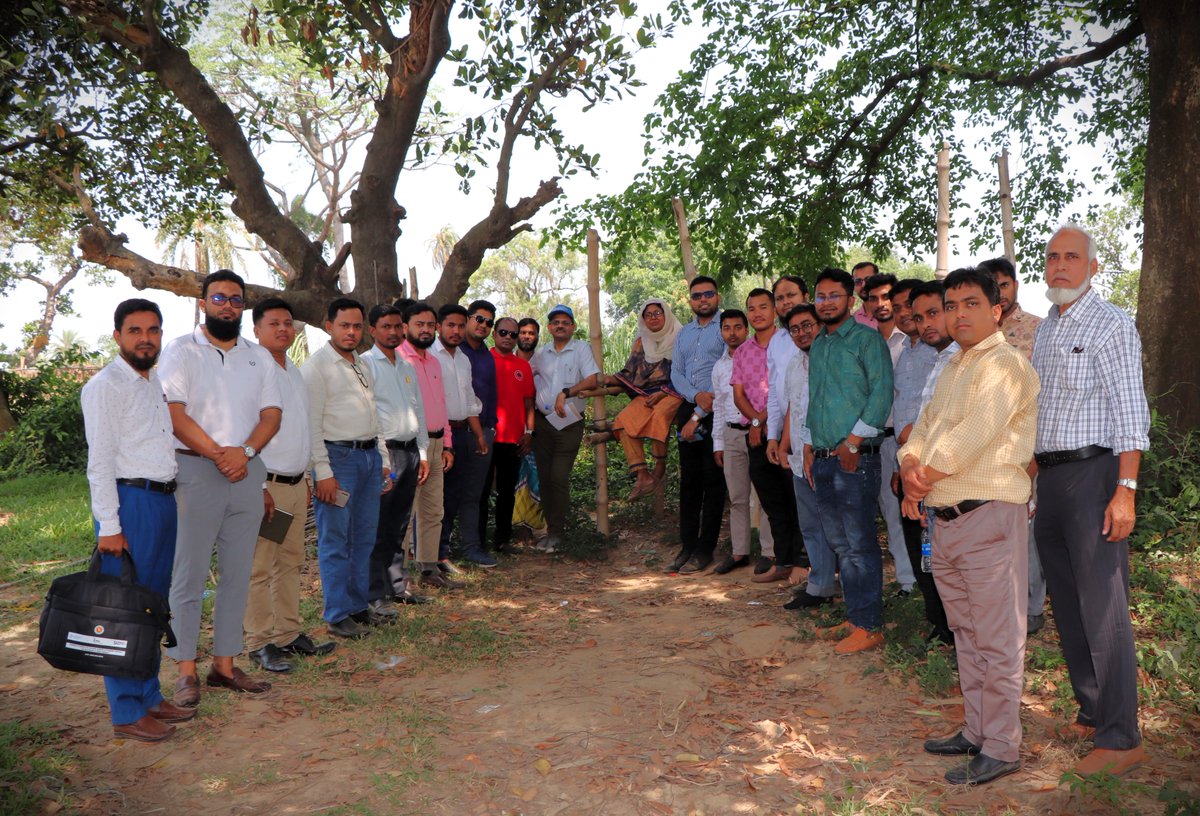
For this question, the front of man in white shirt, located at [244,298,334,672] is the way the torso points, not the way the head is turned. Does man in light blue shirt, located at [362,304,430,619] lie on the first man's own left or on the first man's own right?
on the first man's own left

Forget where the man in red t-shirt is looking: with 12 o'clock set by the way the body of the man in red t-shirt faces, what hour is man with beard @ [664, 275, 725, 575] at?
The man with beard is roughly at 10 o'clock from the man in red t-shirt.

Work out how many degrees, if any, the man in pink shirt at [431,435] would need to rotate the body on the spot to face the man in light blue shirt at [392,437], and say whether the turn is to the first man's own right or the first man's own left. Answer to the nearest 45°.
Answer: approximately 45° to the first man's own right

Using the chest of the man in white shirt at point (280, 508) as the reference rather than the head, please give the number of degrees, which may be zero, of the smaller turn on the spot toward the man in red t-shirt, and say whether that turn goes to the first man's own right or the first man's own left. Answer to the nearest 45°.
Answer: approximately 90° to the first man's own left

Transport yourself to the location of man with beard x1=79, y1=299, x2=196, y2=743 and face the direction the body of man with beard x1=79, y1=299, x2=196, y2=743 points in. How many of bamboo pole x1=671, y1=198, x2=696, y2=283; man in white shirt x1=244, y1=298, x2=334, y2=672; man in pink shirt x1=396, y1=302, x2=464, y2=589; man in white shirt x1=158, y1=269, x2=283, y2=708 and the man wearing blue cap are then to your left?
5

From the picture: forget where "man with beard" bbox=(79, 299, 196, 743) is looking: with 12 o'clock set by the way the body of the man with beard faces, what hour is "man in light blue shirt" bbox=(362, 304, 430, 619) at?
The man in light blue shirt is roughly at 9 o'clock from the man with beard.

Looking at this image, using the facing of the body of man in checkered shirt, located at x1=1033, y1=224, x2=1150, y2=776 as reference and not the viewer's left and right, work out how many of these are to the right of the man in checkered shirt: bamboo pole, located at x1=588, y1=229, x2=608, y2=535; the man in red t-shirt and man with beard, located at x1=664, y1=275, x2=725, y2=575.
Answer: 3

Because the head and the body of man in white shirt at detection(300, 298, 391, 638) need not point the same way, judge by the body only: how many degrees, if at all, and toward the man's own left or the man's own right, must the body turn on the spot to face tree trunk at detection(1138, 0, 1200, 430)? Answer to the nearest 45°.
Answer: approximately 45° to the man's own left

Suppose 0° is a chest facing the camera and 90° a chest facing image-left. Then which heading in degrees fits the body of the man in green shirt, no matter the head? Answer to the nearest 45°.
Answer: approximately 45°

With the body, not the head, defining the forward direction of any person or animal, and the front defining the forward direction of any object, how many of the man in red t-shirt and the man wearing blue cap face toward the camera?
2

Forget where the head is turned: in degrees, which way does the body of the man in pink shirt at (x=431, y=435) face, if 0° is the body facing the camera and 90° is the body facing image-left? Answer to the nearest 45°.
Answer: approximately 315°

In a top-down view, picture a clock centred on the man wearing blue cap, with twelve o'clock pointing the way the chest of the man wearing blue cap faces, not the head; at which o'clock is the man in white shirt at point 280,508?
The man in white shirt is roughly at 1 o'clock from the man wearing blue cap.

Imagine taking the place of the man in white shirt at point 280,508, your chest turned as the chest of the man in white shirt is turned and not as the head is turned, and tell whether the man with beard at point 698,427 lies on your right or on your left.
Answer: on your left

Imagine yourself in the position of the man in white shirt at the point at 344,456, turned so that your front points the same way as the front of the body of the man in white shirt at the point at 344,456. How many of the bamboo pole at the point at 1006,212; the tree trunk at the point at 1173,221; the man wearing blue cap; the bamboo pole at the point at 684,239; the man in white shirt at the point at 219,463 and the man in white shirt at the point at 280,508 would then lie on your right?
2

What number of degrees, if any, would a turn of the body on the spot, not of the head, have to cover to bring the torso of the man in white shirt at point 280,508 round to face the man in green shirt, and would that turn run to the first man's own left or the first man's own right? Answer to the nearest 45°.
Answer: approximately 45° to the first man's own left

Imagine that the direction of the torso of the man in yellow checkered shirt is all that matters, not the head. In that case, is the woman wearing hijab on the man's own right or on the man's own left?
on the man's own right

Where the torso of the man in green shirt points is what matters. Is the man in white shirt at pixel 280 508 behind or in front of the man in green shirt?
in front
